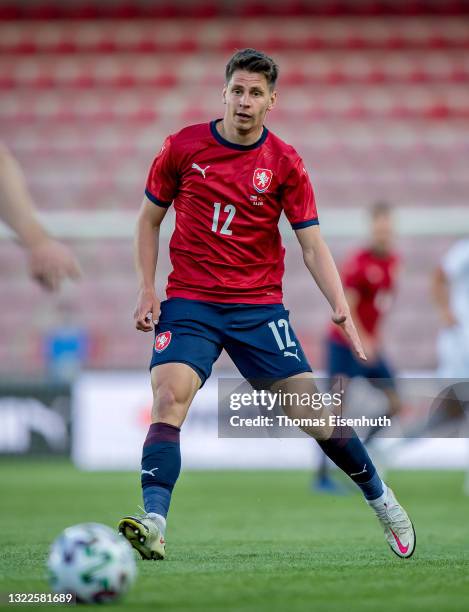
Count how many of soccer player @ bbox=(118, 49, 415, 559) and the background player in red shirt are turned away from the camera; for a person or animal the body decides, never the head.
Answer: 0

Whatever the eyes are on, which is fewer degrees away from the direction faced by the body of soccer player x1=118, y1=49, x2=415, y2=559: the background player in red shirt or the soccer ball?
the soccer ball

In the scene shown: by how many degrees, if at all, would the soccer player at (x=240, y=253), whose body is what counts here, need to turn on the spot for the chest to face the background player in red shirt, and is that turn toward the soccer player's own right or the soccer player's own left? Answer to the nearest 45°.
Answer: approximately 180°

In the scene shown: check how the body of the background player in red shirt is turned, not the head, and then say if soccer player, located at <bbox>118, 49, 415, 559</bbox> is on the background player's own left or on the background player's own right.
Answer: on the background player's own right

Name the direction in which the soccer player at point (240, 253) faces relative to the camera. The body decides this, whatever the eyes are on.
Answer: toward the camera

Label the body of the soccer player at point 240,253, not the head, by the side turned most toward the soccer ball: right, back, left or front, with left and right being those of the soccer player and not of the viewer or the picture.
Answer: front

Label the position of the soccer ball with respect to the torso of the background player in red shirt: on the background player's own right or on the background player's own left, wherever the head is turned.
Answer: on the background player's own right
